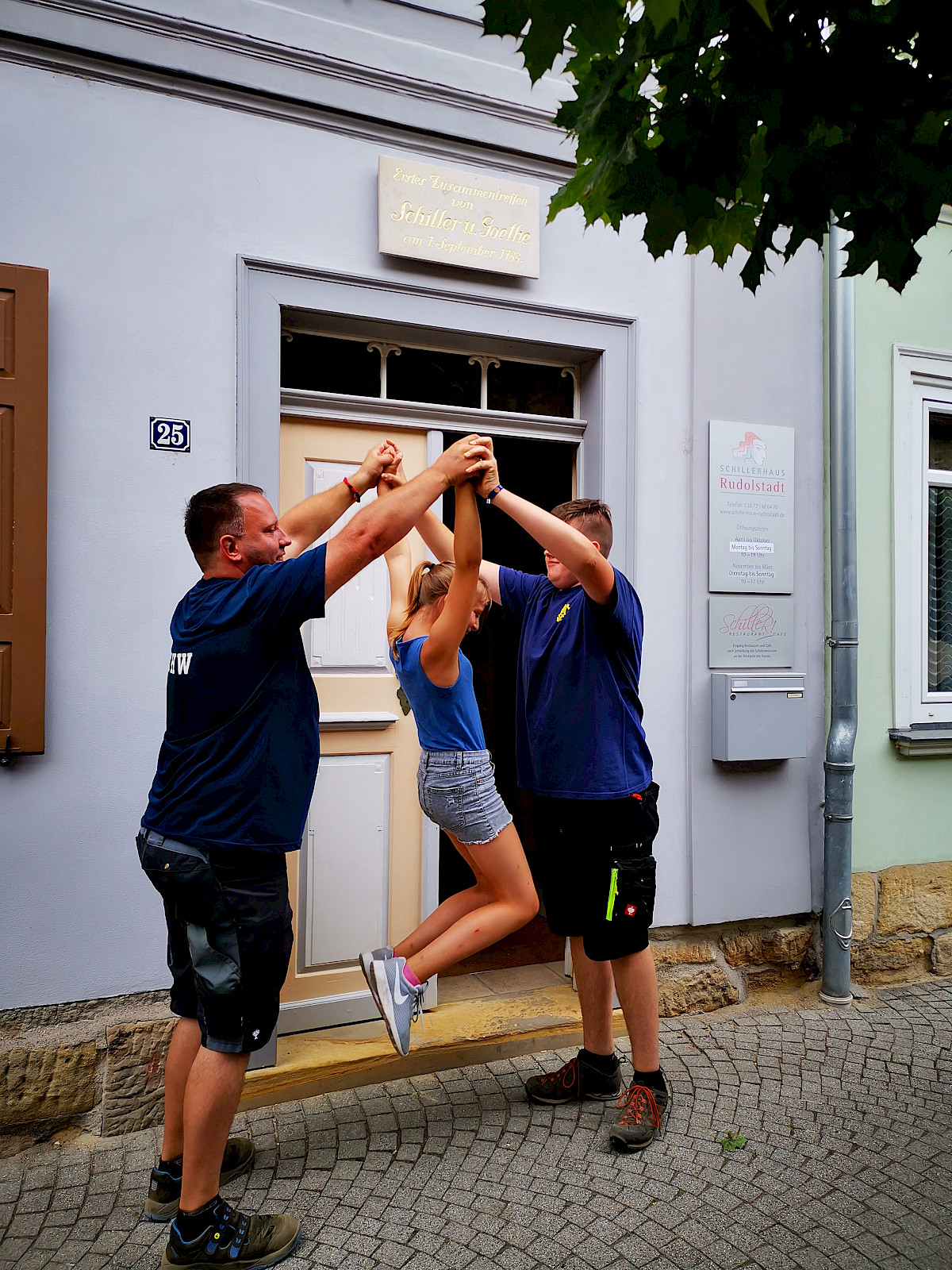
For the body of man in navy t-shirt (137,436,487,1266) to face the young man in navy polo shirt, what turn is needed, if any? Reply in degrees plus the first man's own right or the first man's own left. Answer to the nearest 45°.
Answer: approximately 45° to the first man's own left

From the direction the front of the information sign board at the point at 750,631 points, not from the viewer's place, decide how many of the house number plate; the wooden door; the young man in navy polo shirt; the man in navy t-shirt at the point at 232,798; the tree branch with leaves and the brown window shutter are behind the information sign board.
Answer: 0

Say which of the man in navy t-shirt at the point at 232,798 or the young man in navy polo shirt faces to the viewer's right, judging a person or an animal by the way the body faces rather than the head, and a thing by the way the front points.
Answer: the man in navy t-shirt

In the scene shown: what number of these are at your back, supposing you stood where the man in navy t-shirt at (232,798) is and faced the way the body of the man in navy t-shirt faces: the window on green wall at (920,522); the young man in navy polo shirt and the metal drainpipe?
0

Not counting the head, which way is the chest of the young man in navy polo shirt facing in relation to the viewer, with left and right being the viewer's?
facing the viewer and to the left of the viewer

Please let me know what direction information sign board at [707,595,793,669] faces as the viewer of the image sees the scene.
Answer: facing the viewer

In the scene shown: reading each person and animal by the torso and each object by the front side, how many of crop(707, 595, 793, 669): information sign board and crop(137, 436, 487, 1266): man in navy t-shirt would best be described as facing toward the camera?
1

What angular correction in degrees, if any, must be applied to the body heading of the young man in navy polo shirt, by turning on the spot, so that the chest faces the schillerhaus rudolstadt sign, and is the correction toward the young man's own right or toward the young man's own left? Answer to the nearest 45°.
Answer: approximately 180°

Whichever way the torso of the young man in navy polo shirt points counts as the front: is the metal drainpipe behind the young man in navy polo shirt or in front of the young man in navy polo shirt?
behind

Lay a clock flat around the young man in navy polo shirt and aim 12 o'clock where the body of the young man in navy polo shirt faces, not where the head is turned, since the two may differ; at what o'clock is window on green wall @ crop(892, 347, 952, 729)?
The window on green wall is roughly at 6 o'clock from the young man in navy polo shirt.

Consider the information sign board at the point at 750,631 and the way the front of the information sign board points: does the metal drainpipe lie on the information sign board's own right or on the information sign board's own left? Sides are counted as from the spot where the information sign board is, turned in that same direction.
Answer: on the information sign board's own left

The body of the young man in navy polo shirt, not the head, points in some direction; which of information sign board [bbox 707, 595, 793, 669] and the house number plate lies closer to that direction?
the house number plate

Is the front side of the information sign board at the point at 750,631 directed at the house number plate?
no

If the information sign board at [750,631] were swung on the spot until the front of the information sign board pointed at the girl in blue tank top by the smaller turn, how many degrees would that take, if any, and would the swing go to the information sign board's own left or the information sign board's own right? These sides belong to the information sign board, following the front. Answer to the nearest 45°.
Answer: approximately 45° to the information sign board's own right

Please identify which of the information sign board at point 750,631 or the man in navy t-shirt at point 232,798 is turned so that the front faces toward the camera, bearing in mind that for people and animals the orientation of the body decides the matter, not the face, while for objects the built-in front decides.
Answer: the information sign board

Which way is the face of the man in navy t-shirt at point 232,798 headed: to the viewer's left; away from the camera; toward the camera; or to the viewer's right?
to the viewer's right

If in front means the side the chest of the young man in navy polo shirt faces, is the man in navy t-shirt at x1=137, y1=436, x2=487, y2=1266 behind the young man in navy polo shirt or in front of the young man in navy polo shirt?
in front

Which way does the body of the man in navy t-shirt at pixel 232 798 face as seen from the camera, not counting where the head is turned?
to the viewer's right
